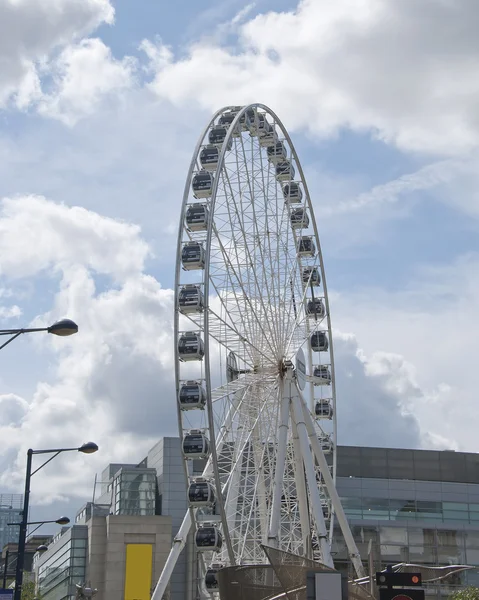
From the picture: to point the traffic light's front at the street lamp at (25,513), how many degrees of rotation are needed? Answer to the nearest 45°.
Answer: approximately 135° to its right

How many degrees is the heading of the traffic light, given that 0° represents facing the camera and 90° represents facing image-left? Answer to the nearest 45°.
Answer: approximately 0°

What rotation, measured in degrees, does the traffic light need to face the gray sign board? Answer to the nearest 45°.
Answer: approximately 45° to its right
